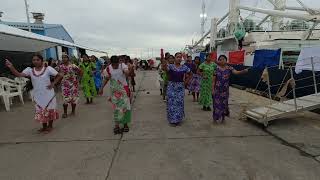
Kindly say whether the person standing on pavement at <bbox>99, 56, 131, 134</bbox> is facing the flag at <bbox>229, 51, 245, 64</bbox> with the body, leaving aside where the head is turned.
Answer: no

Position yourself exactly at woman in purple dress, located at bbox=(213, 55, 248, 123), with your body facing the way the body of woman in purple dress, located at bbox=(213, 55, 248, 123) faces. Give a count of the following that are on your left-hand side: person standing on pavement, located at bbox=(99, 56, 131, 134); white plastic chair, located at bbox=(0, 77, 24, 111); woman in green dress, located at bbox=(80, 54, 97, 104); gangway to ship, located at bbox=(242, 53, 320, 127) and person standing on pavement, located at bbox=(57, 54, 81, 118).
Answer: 1

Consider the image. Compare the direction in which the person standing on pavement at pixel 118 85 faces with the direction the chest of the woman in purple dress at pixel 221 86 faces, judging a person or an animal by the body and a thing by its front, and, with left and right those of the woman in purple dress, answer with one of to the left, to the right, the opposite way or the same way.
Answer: the same way

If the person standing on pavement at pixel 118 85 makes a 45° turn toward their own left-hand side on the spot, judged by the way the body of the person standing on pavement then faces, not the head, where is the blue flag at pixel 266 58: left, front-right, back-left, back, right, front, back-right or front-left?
left

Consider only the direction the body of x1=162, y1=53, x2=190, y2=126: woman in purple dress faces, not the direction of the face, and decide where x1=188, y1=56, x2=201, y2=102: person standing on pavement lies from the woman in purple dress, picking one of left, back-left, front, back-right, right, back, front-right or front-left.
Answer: back

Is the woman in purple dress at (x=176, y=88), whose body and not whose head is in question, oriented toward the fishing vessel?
no

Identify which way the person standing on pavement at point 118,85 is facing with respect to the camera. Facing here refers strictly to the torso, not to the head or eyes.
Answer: toward the camera

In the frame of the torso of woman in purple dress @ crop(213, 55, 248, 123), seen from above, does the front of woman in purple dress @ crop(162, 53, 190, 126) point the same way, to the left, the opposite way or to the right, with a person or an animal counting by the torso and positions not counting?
the same way

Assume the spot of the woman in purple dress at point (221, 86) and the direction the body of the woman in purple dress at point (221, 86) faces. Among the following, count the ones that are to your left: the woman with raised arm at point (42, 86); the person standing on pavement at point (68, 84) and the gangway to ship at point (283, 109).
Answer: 1

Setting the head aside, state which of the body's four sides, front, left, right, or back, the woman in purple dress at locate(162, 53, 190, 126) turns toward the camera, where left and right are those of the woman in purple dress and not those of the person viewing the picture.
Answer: front

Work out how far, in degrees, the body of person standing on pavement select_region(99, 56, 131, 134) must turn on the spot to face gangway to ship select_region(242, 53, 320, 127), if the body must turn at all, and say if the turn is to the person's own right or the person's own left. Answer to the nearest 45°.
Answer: approximately 90° to the person's own left

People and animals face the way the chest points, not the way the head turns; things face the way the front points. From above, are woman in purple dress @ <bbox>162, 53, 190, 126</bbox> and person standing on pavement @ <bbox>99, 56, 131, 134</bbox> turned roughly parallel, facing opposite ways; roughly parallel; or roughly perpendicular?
roughly parallel
